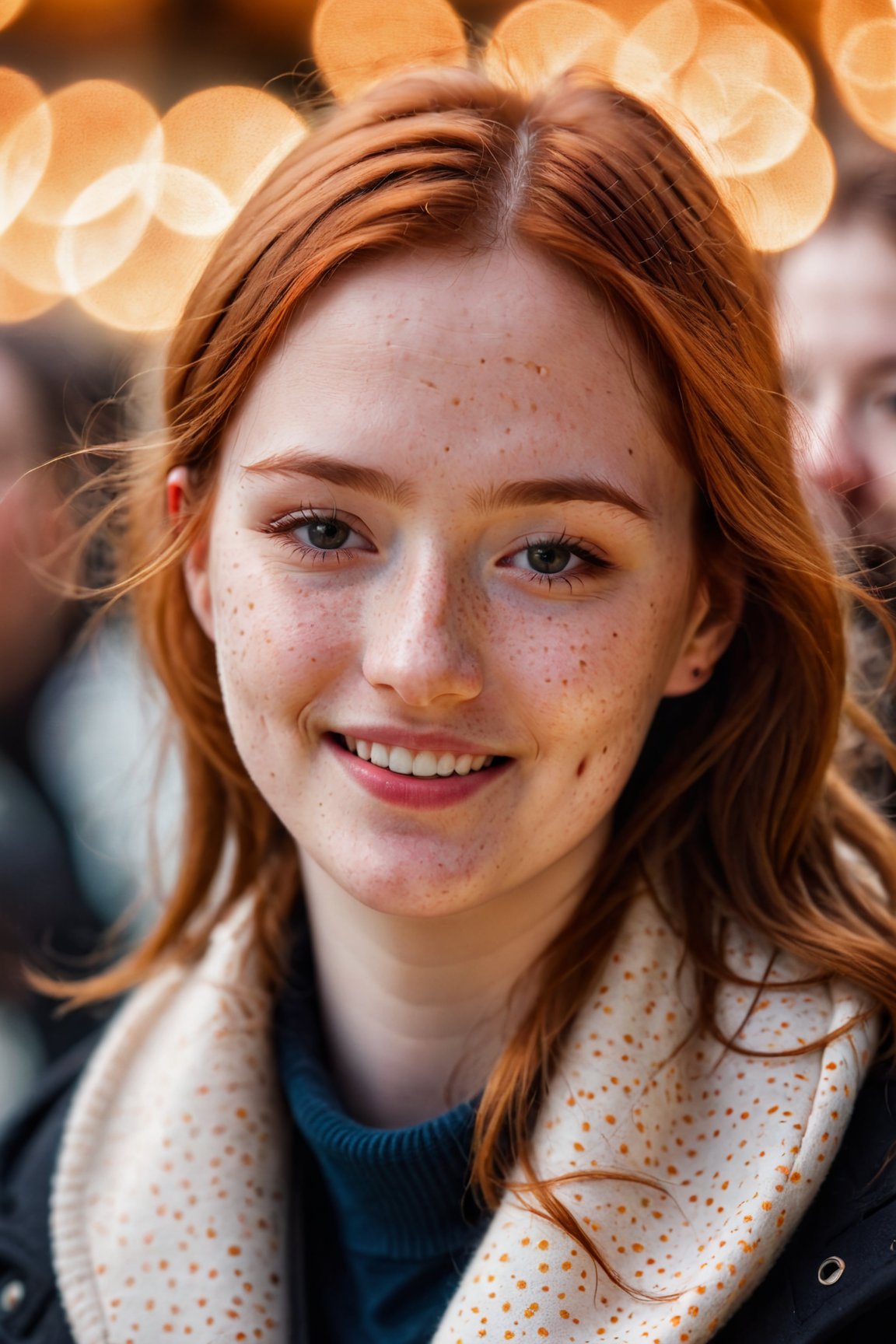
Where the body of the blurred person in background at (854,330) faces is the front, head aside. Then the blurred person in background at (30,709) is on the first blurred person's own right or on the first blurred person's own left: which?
on the first blurred person's own right

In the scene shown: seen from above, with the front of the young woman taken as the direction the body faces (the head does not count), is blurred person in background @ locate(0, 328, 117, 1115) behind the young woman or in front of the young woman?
behind

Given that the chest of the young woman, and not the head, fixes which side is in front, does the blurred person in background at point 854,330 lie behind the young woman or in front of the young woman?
behind

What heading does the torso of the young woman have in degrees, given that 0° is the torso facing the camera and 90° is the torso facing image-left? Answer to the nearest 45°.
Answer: approximately 0°
